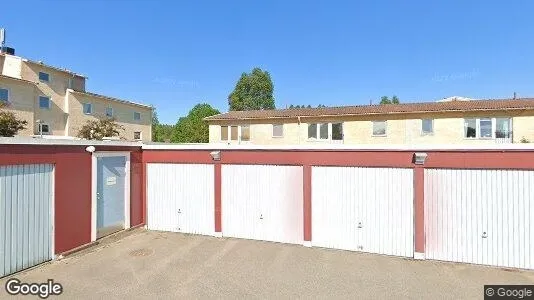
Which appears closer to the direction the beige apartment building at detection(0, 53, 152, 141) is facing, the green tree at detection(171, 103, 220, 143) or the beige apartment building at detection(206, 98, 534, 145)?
the beige apartment building

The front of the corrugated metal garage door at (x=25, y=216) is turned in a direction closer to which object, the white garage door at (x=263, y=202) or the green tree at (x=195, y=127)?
the white garage door

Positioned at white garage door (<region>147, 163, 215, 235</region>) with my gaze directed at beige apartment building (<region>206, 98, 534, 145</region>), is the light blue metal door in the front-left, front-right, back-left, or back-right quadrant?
back-left

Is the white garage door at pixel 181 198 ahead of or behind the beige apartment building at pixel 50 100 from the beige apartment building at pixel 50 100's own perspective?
ahead

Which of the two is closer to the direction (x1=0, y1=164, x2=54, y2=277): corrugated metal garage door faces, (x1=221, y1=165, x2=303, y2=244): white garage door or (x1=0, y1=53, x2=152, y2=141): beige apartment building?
the white garage door

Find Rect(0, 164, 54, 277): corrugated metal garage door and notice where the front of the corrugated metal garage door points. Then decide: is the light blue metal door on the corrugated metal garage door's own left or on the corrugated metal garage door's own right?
on the corrugated metal garage door's own left

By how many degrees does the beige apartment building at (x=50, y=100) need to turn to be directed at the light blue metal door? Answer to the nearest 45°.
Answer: approximately 45° to its right

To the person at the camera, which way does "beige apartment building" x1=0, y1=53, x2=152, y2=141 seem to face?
facing the viewer and to the right of the viewer

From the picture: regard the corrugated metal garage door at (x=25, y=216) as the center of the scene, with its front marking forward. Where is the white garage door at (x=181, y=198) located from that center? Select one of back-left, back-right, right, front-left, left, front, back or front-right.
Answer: front-left

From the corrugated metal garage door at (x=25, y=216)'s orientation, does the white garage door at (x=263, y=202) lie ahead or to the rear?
ahead

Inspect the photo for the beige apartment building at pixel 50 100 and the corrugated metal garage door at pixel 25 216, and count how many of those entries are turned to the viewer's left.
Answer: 0

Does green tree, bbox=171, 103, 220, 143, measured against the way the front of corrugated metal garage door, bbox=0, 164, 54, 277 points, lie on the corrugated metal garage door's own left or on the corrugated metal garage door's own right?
on the corrugated metal garage door's own left

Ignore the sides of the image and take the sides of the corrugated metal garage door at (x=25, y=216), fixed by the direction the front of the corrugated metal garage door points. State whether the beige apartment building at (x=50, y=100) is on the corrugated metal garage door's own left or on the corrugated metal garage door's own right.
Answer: on the corrugated metal garage door's own left
